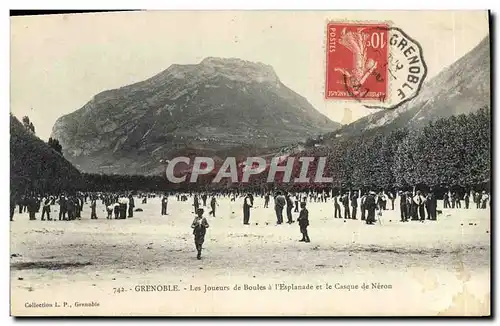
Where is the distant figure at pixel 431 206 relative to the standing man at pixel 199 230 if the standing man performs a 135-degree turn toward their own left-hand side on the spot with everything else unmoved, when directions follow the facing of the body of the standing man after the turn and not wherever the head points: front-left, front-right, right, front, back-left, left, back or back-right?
front-right

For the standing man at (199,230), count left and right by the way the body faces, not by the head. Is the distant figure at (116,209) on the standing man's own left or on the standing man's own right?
on the standing man's own right

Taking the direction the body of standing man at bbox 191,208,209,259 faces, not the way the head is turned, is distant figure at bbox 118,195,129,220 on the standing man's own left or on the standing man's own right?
on the standing man's own right

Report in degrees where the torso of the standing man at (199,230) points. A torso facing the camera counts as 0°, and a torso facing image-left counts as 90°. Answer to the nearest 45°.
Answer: approximately 0°
